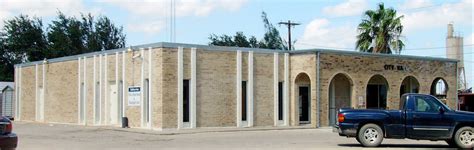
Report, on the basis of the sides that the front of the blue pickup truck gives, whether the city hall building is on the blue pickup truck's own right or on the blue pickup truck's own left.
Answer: on the blue pickup truck's own left

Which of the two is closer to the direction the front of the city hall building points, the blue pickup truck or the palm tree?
the blue pickup truck

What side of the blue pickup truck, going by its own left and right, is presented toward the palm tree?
left

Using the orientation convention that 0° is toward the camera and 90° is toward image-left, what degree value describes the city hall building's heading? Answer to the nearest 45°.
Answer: approximately 315°

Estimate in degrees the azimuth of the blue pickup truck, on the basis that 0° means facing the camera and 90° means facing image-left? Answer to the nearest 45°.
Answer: approximately 270°

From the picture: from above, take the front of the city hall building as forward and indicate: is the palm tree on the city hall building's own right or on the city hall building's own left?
on the city hall building's own left
